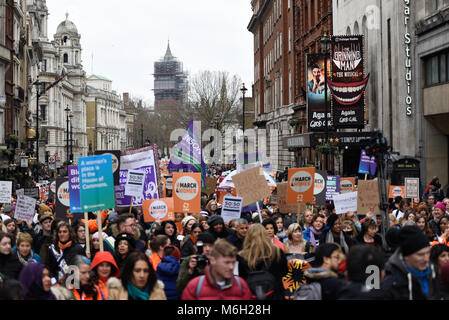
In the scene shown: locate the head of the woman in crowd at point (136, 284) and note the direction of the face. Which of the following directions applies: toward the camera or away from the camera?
toward the camera

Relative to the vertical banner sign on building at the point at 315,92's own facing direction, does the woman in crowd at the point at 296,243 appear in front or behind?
in front

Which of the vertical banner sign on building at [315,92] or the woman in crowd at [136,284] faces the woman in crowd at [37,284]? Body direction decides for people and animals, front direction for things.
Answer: the vertical banner sign on building

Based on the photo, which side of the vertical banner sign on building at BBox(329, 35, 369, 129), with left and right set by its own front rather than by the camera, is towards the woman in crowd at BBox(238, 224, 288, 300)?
front

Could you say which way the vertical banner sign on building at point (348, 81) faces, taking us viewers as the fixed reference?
facing the viewer

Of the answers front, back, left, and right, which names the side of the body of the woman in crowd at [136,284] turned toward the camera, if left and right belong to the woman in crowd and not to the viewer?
front

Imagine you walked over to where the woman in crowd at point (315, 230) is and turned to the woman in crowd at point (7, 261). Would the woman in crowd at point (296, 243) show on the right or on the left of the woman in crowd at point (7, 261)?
left

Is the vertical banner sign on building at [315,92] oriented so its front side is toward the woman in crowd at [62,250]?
yes

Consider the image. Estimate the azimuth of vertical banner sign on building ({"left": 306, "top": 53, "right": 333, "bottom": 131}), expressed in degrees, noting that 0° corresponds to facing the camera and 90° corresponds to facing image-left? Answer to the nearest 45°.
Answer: approximately 0°

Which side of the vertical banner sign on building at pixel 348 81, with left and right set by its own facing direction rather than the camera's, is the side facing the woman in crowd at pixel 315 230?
front

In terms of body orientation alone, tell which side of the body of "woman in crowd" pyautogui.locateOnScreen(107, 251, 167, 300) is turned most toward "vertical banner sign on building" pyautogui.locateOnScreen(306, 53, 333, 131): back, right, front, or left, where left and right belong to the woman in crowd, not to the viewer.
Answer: back

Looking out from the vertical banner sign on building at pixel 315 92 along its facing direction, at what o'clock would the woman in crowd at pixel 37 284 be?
The woman in crowd is roughly at 12 o'clock from the vertical banner sign on building.

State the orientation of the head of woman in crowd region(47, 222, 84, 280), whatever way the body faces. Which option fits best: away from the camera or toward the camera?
toward the camera
